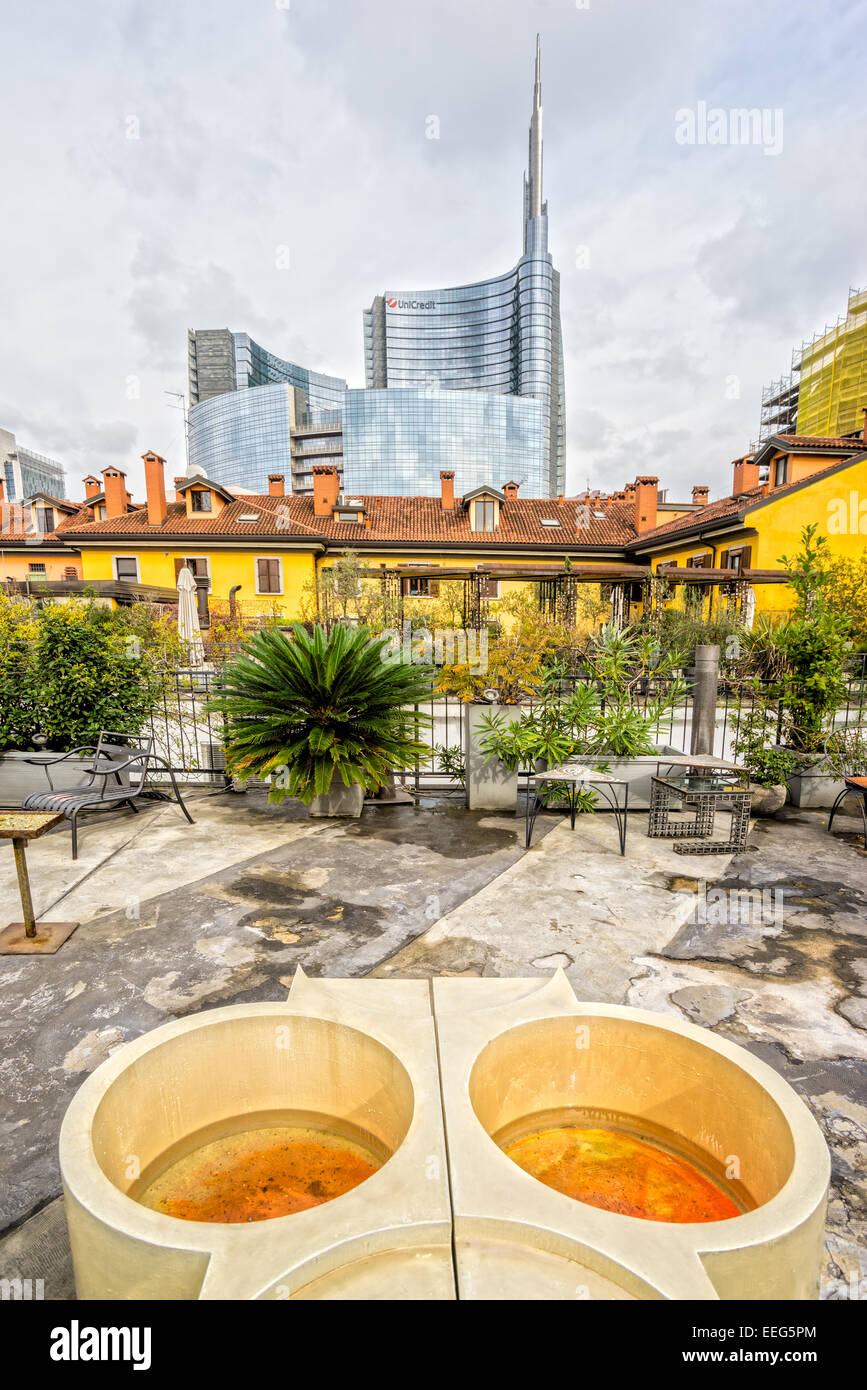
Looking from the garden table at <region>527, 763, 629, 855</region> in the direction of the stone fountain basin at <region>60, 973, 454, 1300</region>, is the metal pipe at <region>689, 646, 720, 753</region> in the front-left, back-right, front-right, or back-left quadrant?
back-left

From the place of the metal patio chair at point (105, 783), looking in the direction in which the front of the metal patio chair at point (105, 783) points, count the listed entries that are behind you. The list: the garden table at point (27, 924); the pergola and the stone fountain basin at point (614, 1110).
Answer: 1

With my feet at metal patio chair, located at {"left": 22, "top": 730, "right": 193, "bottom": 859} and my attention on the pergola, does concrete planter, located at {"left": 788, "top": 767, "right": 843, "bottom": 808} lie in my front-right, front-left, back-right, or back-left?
front-right

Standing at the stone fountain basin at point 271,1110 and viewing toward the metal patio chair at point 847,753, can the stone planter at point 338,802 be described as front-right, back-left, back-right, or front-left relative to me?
front-left

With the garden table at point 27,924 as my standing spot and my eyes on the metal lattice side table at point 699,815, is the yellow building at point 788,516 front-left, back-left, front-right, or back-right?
front-left

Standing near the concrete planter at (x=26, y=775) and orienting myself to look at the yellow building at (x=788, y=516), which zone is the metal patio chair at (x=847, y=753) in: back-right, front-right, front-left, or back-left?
front-right

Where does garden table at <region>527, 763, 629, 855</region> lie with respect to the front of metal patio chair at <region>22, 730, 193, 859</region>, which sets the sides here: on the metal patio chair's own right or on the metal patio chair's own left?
on the metal patio chair's own left
